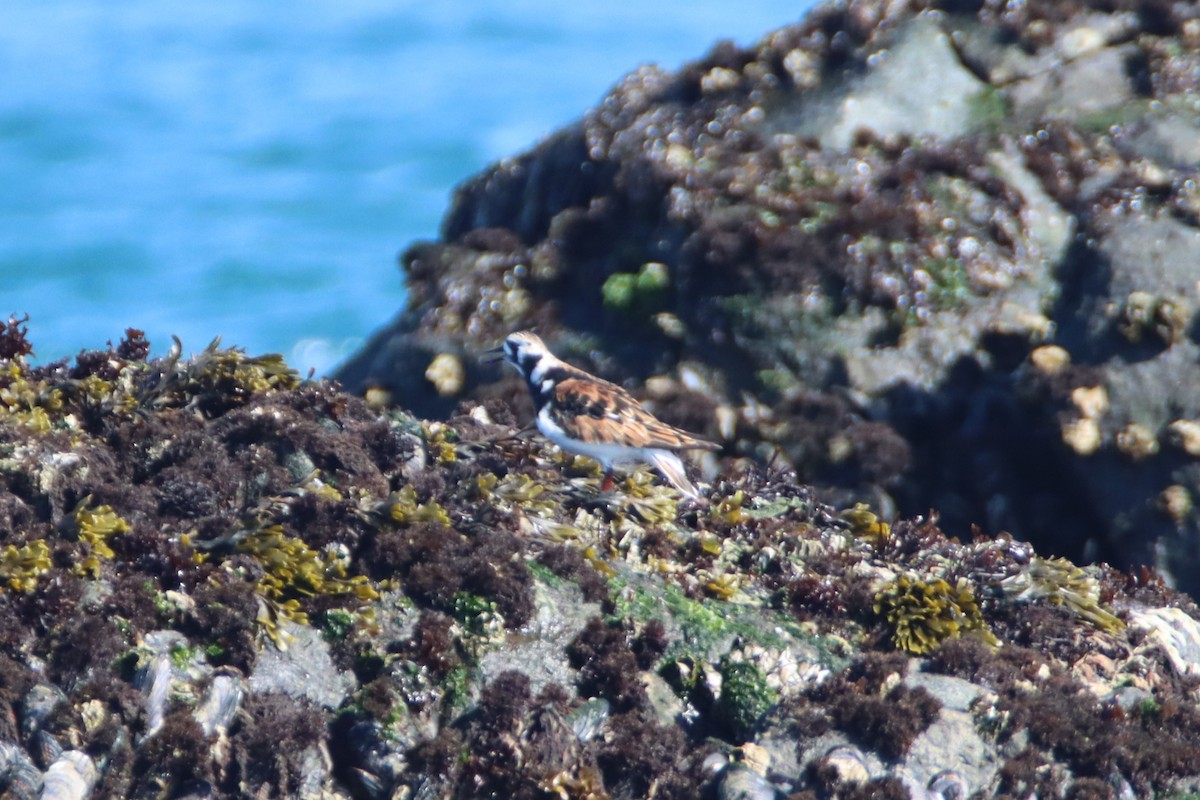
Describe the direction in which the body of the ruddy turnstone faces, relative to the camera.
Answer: to the viewer's left

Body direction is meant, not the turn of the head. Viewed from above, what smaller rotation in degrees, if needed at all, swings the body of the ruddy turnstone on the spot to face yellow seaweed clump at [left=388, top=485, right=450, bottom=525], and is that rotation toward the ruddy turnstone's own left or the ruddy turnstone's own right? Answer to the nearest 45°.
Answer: approximately 45° to the ruddy turnstone's own left

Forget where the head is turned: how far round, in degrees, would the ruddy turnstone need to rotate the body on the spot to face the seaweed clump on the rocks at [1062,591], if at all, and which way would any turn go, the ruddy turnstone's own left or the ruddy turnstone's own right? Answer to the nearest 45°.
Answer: approximately 180°

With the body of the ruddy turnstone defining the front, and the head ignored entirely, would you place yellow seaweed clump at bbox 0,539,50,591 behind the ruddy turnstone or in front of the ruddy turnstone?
in front

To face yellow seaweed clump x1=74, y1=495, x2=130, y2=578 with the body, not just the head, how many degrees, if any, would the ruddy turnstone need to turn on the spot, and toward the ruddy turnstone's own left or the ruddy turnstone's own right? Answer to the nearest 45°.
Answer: approximately 45° to the ruddy turnstone's own left

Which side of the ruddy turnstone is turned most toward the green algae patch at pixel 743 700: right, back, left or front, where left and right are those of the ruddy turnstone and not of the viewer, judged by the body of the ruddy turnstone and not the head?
left

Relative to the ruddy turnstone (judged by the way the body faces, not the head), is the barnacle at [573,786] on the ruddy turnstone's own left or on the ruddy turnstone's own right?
on the ruddy turnstone's own left
